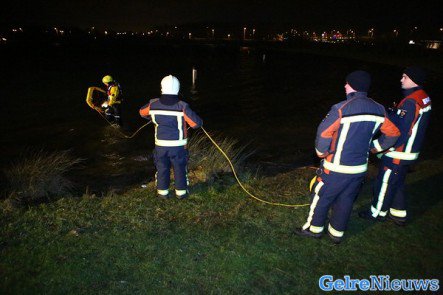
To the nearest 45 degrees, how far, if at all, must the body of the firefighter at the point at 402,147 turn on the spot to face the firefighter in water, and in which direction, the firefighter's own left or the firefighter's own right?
0° — they already face them

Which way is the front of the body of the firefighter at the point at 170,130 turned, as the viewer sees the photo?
away from the camera

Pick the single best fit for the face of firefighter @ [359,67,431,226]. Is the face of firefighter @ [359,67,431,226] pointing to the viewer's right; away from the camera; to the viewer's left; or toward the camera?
to the viewer's left

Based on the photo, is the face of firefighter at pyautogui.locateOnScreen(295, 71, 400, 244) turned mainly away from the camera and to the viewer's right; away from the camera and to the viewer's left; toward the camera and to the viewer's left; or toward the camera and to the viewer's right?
away from the camera and to the viewer's left

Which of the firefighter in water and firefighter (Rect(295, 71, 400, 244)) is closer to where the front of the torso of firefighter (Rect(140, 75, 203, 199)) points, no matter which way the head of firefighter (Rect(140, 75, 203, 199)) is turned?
the firefighter in water

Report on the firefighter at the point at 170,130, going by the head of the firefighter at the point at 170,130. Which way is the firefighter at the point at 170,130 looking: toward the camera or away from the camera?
away from the camera

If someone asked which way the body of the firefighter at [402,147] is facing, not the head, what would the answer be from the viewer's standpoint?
to the viewer's left

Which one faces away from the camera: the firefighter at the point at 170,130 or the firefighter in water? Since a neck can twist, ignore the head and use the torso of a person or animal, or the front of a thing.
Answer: the firefighter

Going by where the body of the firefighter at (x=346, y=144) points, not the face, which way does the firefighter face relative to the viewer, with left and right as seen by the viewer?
facing away from the viewer and to the left of the viewer
